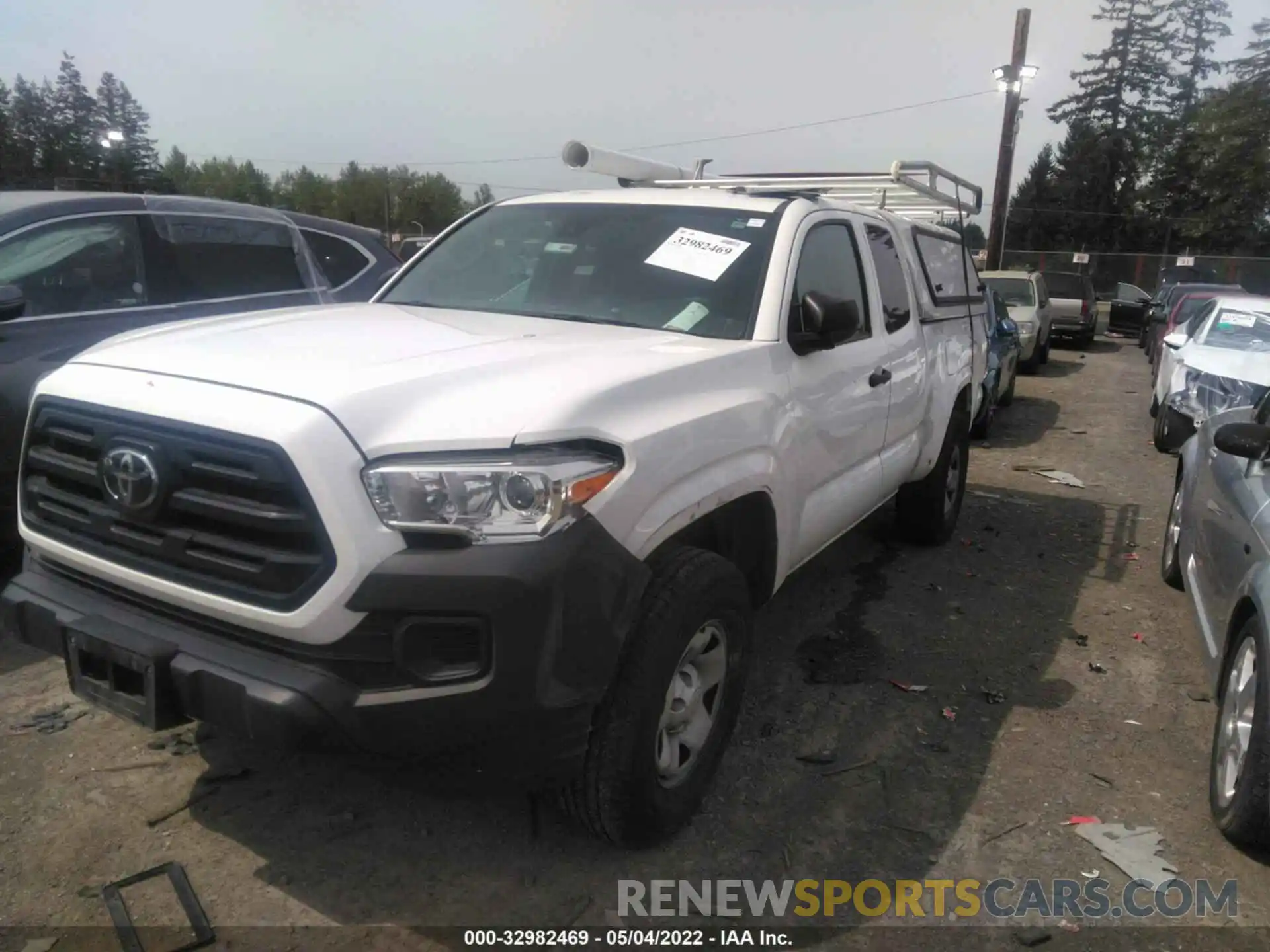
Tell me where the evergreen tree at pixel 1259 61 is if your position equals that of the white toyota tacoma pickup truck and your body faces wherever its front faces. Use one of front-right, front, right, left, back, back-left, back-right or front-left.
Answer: back

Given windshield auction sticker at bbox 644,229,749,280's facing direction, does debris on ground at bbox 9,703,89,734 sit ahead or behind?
ahead

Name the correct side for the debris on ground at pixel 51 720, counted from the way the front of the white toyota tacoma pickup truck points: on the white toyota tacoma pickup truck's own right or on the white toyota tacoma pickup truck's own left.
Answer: on the white toyota tacoma pickup truck's own right

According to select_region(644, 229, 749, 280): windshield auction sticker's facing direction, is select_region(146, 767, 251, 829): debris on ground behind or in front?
in front

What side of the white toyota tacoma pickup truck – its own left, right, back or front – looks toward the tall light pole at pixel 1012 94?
back

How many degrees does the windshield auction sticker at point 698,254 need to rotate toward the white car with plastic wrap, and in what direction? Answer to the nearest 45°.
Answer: approximately 180°

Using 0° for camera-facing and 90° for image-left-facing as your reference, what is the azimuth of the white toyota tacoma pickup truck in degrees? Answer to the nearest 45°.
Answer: approximately 45°

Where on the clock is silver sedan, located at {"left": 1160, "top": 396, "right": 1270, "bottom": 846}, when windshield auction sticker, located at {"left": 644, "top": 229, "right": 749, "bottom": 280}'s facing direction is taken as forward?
The silver sedan is roughly at 8 o'clock from the windshield auction sticker.

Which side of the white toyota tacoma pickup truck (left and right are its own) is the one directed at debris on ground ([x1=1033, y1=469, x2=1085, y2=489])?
back

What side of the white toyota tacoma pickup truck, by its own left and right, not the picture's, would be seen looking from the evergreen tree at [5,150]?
right

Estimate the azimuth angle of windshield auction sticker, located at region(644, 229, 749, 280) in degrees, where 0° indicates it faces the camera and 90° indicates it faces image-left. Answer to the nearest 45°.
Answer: approximately 45°
